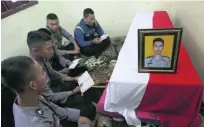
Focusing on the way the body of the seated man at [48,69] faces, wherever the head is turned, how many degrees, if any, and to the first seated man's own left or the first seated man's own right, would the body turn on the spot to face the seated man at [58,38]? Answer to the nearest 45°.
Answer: approximately 90° to the first seated man's own left

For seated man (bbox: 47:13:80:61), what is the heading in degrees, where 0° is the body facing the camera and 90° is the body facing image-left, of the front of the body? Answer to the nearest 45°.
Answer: approximately 315°

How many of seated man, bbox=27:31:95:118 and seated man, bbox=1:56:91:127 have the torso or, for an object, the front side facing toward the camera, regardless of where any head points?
0

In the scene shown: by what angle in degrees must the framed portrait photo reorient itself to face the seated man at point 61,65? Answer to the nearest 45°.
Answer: approximately 135° to its right

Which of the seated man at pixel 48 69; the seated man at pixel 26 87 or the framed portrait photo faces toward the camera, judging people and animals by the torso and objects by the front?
the framed portrait photo

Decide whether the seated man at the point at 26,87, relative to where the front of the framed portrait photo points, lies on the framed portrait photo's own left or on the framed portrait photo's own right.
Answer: on the framed portrait photo's own right

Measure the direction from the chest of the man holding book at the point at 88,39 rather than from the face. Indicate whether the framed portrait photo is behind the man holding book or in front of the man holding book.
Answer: in front

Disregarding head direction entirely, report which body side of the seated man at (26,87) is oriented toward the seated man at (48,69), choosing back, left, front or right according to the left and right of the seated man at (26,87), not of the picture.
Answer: left

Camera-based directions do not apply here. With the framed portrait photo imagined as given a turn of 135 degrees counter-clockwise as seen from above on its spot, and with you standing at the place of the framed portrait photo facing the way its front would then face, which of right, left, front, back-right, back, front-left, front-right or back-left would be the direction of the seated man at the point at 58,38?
left

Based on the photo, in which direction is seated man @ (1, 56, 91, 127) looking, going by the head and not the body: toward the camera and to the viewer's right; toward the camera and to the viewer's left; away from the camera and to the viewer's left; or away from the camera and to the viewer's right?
away from the camera and to the viewer's right

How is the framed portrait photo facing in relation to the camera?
toward the camera

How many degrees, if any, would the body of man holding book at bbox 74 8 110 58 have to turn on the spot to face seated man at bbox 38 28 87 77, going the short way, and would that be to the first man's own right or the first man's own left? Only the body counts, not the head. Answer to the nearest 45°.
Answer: approximately 90° to the first man's own right

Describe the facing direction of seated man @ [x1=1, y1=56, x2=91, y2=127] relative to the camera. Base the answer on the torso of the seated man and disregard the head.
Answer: to the viewer's right

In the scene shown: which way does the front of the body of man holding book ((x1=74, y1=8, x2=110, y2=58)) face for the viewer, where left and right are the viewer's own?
facing the viewer and to the right of the viewer

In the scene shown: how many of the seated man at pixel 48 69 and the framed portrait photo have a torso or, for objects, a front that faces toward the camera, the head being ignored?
1

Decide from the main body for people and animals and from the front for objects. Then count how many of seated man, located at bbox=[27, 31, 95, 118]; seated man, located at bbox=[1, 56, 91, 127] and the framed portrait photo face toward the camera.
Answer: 1

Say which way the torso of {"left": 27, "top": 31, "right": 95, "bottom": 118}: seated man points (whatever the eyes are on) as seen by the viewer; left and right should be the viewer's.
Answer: facing to the right of the viewer
